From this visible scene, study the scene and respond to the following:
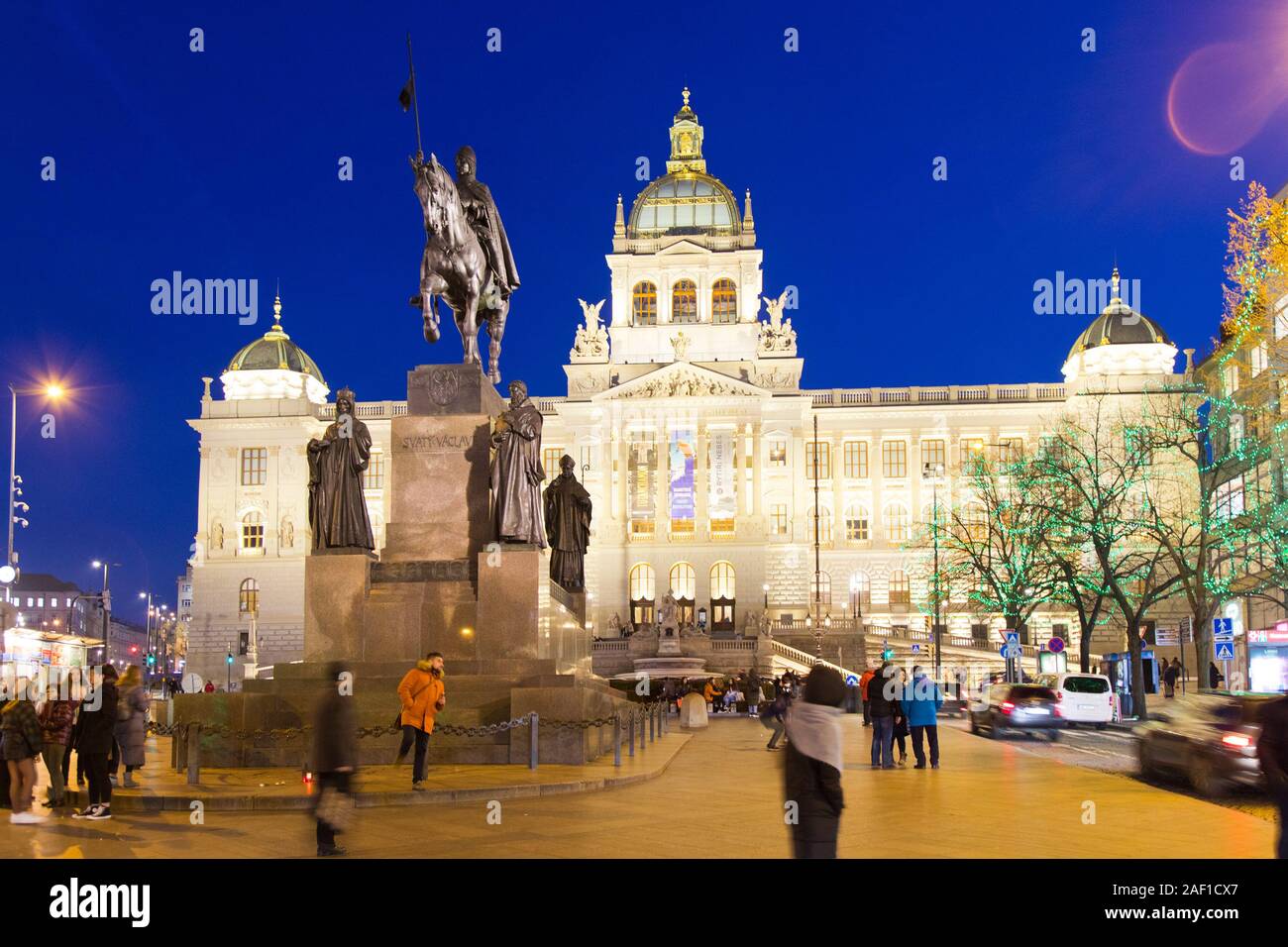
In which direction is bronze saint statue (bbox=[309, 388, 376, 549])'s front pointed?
toward the camera

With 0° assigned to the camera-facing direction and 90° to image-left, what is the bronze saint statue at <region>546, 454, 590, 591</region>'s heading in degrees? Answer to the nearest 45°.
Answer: approximately 0°

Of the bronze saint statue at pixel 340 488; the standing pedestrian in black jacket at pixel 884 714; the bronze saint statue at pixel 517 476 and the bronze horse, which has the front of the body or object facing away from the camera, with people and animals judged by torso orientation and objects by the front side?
the standing pedestrian in black jacket

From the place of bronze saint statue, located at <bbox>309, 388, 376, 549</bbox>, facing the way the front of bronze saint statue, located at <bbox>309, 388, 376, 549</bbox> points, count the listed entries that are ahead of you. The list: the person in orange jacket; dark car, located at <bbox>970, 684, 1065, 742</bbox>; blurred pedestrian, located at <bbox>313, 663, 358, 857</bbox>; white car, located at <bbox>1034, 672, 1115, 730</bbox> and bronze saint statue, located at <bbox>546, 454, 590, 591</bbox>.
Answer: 2

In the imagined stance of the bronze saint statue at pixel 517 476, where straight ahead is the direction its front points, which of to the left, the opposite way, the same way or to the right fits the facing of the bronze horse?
the same way

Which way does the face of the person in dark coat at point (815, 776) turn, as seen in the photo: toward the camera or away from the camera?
away from the camera

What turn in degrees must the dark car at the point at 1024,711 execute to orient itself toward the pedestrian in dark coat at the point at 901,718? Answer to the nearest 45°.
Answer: approximately 135° to its left

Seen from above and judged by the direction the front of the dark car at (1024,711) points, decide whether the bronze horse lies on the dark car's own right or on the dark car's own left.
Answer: on the dark car's own left
